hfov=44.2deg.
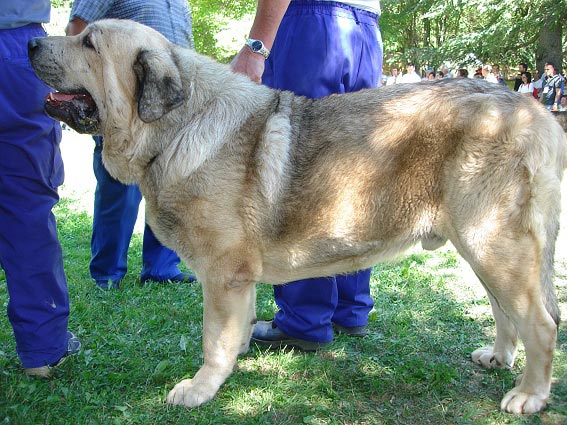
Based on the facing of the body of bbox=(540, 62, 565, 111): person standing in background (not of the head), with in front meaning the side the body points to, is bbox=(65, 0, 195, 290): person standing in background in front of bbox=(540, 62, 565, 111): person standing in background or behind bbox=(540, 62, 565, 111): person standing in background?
in front

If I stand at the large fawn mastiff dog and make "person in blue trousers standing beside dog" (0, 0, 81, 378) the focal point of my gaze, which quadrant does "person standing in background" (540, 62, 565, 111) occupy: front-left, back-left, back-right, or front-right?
back-right

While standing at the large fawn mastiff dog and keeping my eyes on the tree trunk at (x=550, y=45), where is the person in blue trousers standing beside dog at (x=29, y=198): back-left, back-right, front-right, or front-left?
back-left

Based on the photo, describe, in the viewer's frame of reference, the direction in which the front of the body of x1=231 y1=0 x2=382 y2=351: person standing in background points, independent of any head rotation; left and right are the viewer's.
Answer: facing away from the viewer and to the left of the viewer

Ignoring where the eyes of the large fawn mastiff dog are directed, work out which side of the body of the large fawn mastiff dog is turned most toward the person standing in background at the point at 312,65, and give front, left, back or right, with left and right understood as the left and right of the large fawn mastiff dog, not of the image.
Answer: right

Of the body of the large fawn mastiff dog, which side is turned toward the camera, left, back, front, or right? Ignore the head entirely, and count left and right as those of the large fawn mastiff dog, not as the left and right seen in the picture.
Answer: left

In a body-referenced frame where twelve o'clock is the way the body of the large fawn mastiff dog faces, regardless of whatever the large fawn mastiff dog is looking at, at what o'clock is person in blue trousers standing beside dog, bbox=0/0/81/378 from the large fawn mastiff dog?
The person in blue trousers standing beside dog is roughly at 12 o'clock from the large fawn mastiff dog.

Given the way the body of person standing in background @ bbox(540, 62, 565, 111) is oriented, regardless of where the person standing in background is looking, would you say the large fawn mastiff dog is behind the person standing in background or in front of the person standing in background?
in front
